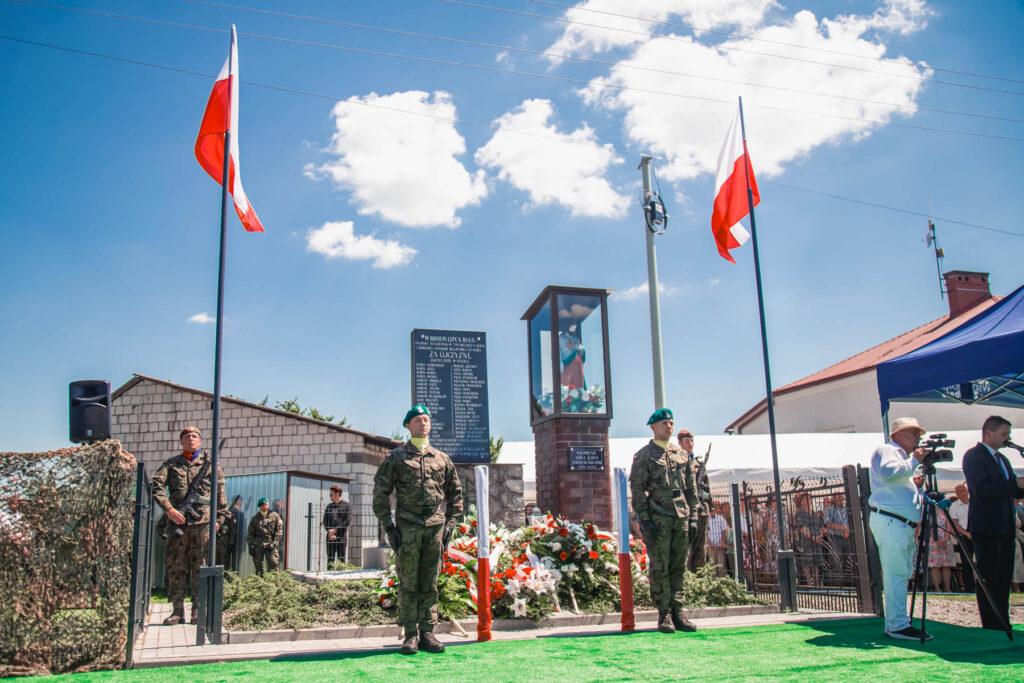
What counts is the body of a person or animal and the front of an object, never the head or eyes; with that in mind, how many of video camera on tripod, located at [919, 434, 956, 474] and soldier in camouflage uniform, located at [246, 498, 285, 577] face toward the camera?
1

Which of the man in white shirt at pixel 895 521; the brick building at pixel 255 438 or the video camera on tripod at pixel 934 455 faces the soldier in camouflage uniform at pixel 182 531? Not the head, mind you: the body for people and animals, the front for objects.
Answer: the brick building

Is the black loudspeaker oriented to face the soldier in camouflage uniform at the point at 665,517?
no

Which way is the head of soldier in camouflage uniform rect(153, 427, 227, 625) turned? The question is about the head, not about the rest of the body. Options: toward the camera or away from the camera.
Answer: toward the camera

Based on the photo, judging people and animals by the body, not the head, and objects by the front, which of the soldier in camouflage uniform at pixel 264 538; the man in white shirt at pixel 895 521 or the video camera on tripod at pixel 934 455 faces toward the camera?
the soldier in camouflage uniform

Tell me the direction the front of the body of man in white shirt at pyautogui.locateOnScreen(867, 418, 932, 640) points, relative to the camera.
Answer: to the viewer's right

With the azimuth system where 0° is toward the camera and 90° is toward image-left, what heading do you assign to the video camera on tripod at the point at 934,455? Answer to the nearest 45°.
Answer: approximately 270°

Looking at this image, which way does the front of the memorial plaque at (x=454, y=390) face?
toward the camera

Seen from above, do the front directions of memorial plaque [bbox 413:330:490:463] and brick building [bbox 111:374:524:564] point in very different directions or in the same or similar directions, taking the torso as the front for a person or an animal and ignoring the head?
same or similar directions

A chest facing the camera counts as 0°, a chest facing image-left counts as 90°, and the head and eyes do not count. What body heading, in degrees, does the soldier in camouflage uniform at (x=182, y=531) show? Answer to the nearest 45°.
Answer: approximately 0°

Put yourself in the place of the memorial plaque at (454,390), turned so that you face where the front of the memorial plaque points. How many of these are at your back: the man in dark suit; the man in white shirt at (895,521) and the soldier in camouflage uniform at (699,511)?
0

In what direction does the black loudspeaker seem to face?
toward the camera

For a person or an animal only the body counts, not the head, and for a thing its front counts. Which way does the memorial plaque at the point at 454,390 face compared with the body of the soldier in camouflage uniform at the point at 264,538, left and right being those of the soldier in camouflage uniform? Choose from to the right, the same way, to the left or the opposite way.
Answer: the same way

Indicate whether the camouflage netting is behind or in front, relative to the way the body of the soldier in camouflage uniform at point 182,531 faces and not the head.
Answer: in front

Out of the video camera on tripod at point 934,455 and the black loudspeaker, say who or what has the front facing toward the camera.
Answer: the black loudspeaker
